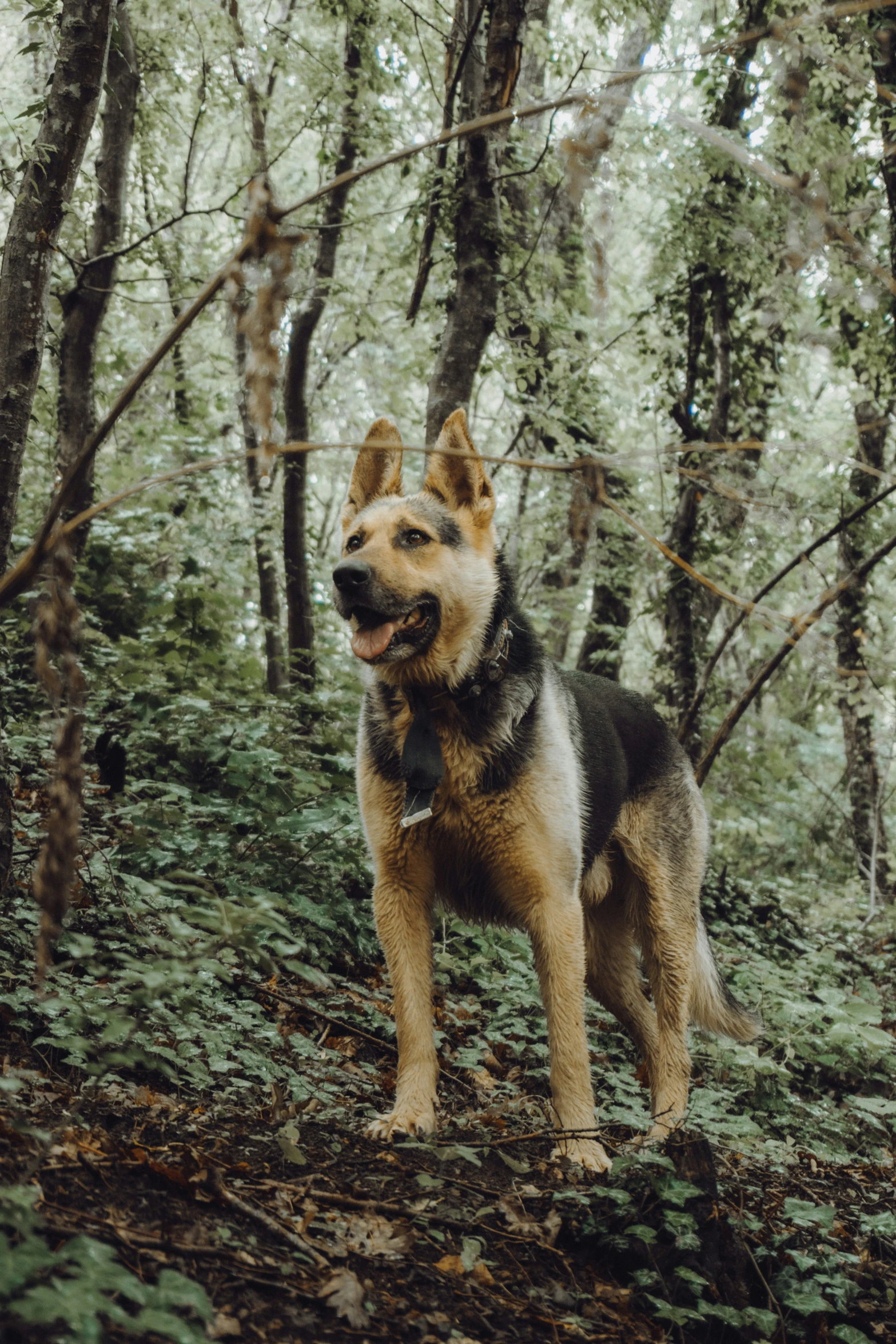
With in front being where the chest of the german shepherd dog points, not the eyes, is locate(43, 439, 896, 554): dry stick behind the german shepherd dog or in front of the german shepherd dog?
in front

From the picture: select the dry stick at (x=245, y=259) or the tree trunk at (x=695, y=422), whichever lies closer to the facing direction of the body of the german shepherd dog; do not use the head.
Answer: the dry stick

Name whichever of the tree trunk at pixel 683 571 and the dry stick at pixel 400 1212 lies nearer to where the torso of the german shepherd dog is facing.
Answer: the dry stick

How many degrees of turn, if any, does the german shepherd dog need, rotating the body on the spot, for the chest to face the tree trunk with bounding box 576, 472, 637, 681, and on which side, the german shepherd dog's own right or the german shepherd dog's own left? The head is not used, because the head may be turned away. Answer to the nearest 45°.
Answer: approximately 135° to the german shepherd dog's own right

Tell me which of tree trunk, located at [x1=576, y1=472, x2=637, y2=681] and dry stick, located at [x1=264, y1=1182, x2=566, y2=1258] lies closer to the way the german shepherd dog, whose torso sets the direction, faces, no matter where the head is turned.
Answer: the dry stick

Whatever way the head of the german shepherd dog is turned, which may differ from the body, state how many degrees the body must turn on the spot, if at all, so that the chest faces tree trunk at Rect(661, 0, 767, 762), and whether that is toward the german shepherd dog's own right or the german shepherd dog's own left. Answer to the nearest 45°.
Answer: approximately 135° to the german shepherd dog's own right

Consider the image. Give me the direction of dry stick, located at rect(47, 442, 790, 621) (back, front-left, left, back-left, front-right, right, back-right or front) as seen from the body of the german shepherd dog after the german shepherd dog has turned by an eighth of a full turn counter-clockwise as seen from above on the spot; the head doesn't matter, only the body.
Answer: front

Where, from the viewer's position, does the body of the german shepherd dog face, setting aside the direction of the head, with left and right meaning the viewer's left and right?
facing the viewer and to the left of the viewer

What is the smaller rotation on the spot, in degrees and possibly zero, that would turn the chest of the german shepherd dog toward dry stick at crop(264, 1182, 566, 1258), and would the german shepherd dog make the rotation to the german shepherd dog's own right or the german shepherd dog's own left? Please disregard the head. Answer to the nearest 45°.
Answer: approximately 45° to the german shepherd dog's own left

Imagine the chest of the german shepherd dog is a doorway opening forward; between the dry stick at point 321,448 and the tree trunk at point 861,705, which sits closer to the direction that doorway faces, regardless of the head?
the dry stick

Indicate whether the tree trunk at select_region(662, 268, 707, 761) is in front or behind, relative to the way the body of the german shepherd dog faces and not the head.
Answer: behind

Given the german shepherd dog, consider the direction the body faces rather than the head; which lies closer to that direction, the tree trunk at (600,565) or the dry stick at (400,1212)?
the dry stick
